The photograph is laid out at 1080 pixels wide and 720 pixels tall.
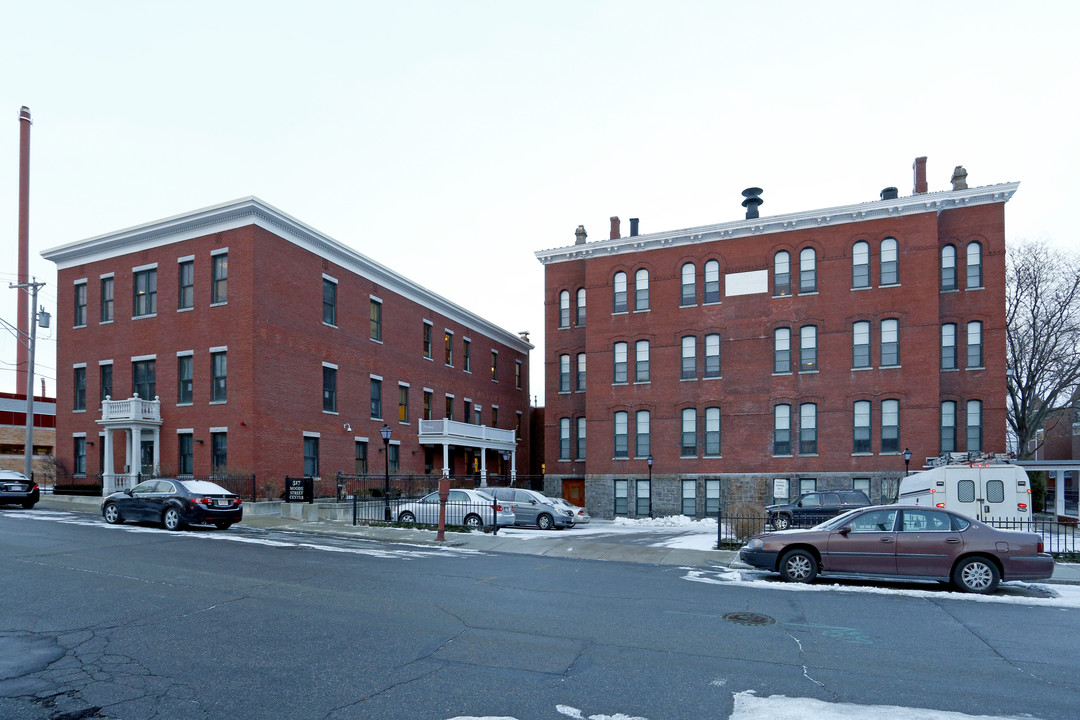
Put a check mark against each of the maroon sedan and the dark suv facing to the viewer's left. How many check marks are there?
2

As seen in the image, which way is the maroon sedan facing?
to the viewer's left

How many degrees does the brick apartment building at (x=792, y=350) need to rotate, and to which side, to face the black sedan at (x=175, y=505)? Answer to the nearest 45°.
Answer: approximately 45° to its right

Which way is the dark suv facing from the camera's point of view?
to the viewer's left

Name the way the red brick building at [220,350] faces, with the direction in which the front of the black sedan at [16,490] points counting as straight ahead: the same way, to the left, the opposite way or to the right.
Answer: to the left

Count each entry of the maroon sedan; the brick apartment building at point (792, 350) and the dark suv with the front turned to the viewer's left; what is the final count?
2

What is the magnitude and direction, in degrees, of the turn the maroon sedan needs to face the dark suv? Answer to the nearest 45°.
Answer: approximately 90° to its right

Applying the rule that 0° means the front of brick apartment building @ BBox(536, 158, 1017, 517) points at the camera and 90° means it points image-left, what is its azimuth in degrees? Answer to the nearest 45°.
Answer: approximately 0°

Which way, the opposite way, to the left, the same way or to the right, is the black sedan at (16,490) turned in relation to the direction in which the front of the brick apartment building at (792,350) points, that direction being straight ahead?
to the right
